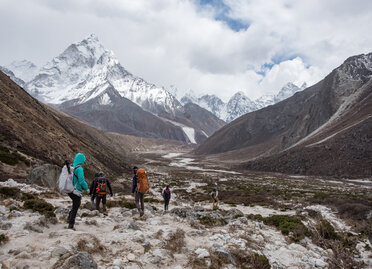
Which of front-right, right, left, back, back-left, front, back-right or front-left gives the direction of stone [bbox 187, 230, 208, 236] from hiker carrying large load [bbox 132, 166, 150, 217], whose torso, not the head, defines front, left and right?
back

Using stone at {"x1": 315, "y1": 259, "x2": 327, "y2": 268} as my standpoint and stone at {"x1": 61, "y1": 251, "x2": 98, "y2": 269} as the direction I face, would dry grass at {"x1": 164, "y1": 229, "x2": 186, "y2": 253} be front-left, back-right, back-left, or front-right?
front-right

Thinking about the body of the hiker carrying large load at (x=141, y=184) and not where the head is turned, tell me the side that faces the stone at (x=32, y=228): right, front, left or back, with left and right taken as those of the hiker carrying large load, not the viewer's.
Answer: left

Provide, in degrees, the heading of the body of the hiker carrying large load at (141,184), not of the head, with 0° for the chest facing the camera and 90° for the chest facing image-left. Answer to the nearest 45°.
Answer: approximately 135°

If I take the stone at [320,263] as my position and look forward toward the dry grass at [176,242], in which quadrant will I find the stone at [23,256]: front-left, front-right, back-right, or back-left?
front-left

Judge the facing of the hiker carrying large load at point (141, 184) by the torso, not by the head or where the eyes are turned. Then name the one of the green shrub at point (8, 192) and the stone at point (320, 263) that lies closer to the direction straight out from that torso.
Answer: the green shrub

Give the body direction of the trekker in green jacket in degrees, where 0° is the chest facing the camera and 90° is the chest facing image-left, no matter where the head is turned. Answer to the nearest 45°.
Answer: approximately 270°

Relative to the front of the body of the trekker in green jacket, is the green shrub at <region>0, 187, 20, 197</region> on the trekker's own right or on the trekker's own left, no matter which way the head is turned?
on the trekker's own left

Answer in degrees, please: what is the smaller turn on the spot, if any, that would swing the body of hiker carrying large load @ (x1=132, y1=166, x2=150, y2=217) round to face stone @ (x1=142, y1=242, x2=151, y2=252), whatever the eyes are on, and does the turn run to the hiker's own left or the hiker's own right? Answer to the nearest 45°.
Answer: approximately 135° to the hiker's own left
